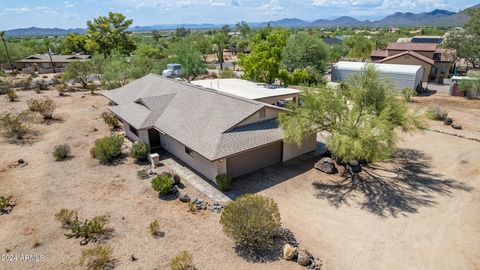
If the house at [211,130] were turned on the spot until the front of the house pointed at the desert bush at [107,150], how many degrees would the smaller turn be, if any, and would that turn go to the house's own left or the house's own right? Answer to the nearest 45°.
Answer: approximately 45° to the house's own right

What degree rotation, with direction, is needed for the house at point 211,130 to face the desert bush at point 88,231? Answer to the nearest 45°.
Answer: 0° — it already faces it

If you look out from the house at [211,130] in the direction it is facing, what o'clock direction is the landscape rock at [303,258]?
The landscape rock is roughly at 10 o'clock from the house.

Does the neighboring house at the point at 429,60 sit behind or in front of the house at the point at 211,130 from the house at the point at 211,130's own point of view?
behind

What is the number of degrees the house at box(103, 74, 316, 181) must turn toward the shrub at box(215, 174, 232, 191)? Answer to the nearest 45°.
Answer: approximately 45° to its left

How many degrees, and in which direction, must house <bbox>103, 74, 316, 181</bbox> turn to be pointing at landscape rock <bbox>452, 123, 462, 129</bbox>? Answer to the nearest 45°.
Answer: approximately 135° to its left

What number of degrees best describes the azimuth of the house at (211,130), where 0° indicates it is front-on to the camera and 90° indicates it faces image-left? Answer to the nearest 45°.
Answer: approximately 45°

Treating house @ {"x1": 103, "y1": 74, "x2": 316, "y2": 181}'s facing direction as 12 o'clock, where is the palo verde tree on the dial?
The palo verde tree is roughly at 8 o'clock from the house.

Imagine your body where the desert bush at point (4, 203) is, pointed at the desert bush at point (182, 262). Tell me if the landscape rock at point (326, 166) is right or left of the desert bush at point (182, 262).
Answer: left

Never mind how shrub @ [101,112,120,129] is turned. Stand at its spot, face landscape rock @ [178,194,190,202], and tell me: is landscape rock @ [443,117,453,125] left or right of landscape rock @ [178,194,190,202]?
left
